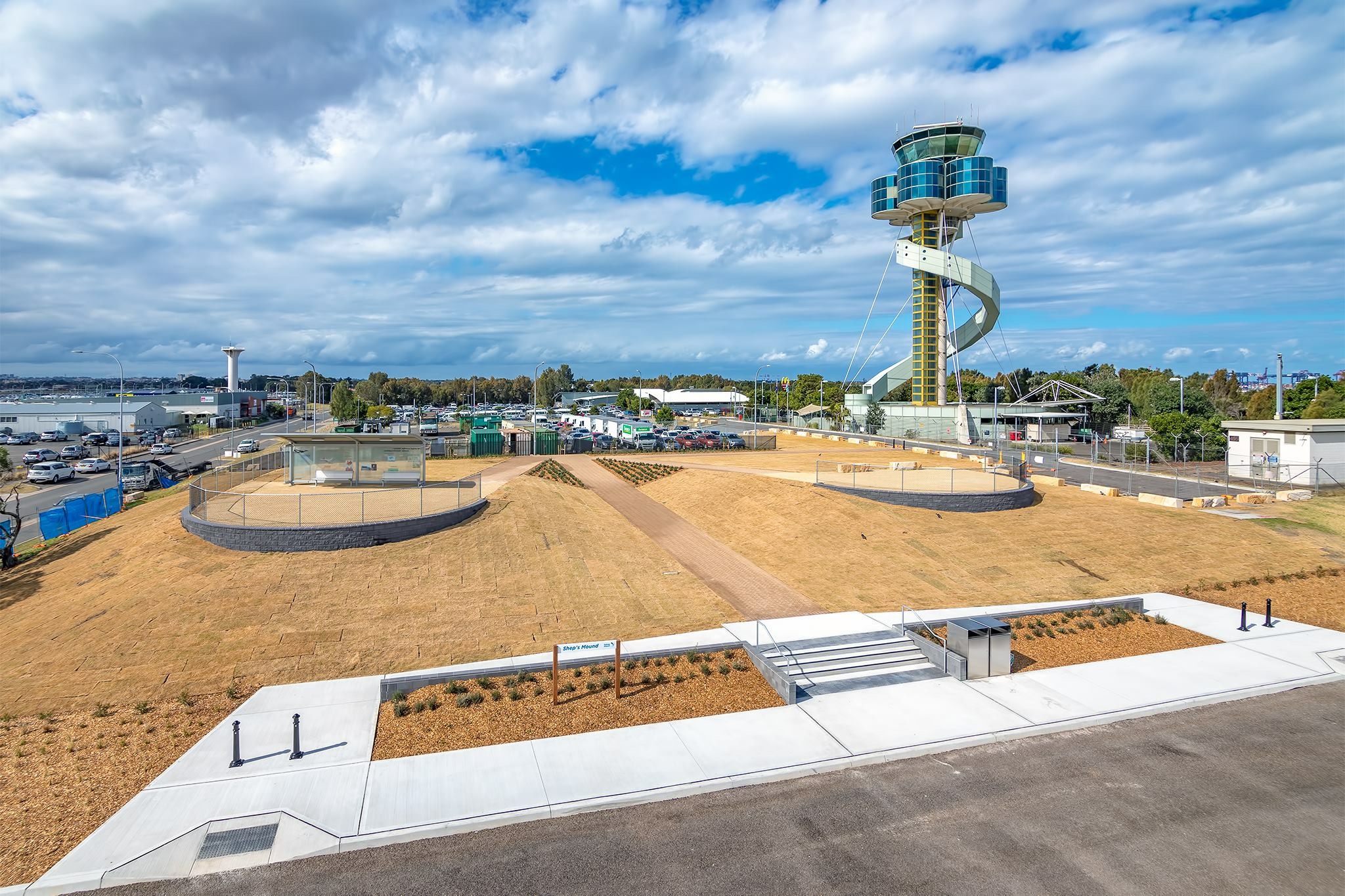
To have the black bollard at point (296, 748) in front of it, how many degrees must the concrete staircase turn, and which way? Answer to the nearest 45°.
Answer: approximately 45° to its right

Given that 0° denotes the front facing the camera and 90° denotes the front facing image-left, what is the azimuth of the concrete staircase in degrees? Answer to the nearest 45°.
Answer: approximately 0°

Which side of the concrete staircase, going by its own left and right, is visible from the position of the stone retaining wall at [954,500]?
back

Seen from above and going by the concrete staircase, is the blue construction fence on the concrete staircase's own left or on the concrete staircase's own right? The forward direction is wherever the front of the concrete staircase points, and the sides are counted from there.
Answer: on the concrete staircase's own right

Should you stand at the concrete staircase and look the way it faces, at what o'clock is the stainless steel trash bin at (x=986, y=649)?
The stainless steel trash bin is roughly at 9 o'clock from the concrete staircase.

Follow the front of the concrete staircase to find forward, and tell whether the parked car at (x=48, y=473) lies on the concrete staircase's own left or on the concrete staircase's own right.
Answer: on the concrete staircase's own right
